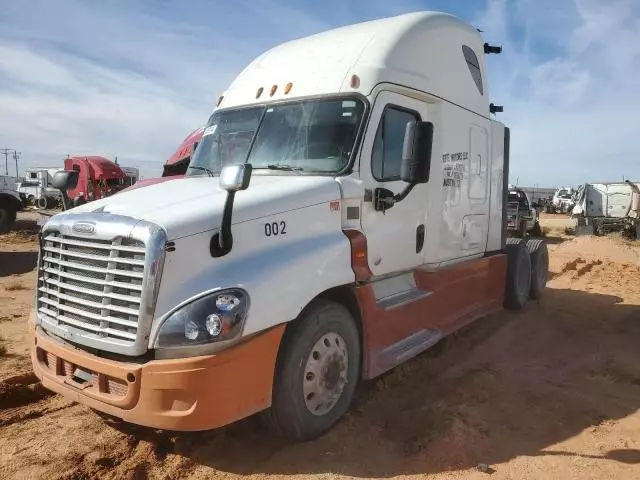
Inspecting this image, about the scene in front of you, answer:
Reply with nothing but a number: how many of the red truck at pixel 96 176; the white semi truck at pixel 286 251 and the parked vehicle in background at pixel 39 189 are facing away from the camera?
0

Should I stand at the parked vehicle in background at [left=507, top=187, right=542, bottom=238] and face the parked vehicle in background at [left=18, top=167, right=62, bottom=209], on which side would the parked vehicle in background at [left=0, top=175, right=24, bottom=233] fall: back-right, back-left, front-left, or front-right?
front-left

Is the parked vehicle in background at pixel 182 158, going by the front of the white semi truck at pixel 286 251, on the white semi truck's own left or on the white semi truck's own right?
on the white semi truck's own right

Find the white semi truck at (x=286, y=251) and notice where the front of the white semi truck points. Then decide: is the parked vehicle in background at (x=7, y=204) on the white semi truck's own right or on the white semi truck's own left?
on the white semi truck's own right

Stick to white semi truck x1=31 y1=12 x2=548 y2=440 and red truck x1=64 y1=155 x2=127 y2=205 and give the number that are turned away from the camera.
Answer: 0

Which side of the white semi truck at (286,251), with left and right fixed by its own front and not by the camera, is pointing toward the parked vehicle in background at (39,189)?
right

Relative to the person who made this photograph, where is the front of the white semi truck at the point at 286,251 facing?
facing the viewer and to the left of the viewer

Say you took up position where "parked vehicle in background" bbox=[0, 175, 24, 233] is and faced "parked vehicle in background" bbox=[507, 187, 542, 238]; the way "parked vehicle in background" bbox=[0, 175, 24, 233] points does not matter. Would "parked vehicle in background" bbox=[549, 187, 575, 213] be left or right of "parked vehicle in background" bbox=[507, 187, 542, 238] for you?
left

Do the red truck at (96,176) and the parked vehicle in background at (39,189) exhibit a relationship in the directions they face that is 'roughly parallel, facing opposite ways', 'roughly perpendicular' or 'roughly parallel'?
roughly parallel

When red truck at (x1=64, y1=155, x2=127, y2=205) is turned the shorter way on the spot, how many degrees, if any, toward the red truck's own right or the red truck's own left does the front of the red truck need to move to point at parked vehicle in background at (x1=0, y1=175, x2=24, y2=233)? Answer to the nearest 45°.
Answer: approximately 90° to the red truck's own right
